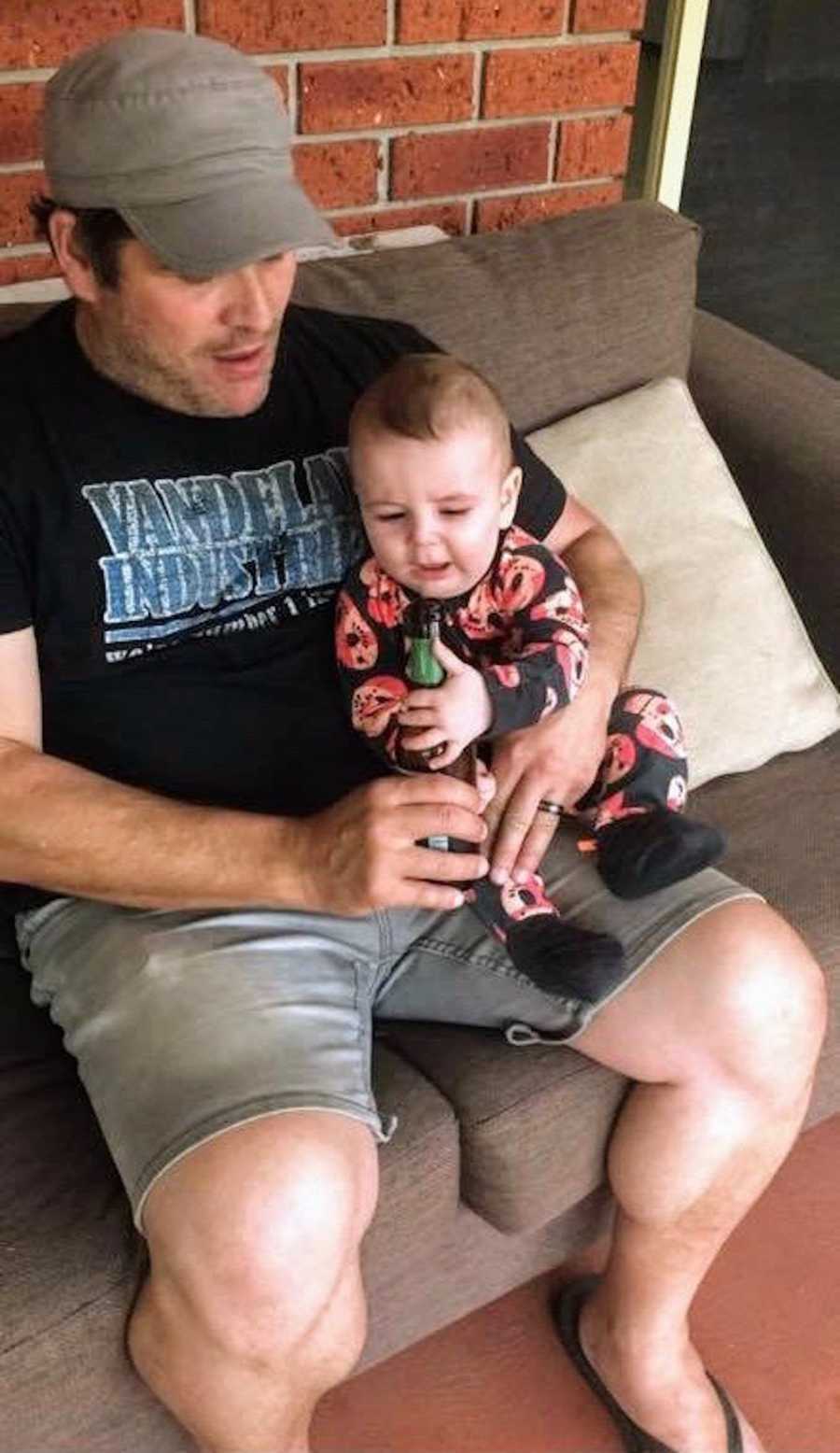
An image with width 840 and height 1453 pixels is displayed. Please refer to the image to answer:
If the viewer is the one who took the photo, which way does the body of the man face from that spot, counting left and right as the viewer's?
facing the viewer and to the right of the viewer

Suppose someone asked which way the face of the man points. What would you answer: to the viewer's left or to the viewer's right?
to the viewer's right

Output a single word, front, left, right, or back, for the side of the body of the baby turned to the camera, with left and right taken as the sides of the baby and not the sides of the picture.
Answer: front
